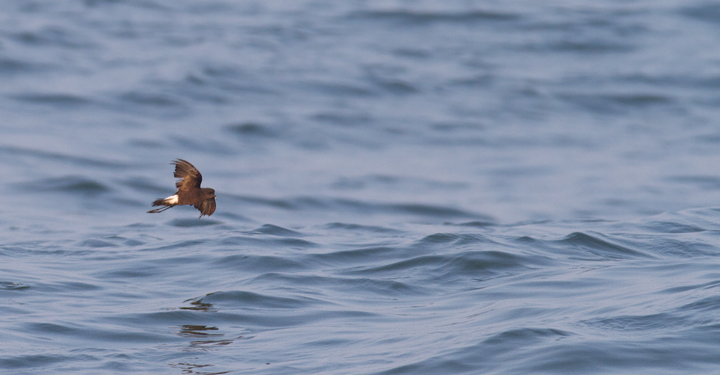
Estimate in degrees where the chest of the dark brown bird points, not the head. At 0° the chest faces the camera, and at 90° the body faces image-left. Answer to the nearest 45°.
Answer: approximately 270°
